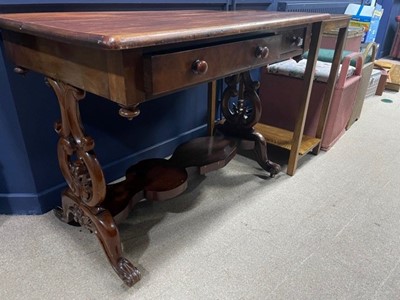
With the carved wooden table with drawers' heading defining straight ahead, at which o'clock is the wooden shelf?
The wooden shelf is roughly at 9 o'clock from the carved wooden table with drawers.

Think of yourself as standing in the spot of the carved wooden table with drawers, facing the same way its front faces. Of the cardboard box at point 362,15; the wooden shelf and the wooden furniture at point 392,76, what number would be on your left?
3

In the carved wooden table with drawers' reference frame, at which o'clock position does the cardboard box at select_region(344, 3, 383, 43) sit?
The cardboard box is roughly at 9 o'clock from the carved wooden table with drawers.

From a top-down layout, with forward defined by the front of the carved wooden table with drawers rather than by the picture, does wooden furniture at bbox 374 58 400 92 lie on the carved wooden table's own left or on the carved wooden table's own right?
on the carved wooden table's own left

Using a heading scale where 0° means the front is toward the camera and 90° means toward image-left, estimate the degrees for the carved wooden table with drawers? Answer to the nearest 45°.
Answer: approximately 315°
